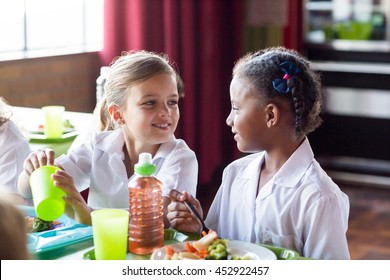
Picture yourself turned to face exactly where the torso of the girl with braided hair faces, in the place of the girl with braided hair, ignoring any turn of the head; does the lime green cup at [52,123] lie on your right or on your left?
on your right

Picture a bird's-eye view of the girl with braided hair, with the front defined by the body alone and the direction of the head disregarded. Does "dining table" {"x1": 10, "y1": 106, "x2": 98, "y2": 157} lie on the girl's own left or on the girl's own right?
on the girl's own right

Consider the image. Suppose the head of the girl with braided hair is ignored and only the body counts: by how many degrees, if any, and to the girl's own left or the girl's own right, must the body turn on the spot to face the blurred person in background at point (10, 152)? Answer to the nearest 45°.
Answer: approximately 90° to the girl's own right

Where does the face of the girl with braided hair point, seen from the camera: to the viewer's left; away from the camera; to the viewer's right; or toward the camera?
to the viewer's left

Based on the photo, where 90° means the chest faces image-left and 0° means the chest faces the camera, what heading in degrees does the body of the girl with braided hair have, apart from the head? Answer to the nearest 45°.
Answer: approximately 45°
